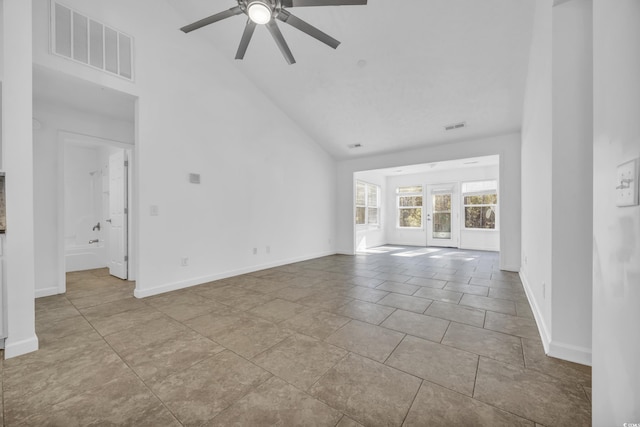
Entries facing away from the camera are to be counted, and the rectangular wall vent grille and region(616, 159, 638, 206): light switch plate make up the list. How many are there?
0

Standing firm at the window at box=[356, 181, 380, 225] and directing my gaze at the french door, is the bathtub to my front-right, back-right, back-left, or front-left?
back-right

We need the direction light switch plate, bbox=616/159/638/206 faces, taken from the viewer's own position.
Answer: facing the viewer and to the left of the viewer

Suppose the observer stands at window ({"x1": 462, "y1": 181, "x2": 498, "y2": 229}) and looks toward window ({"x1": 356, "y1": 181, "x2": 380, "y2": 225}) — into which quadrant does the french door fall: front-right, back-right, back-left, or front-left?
front-right

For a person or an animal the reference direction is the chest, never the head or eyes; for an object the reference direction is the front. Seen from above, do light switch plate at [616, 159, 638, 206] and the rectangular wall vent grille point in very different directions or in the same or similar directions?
very different directions

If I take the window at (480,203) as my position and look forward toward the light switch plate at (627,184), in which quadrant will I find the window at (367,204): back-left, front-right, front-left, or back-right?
front-right

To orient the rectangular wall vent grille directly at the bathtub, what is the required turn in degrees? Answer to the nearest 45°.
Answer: approximately 135° to its left

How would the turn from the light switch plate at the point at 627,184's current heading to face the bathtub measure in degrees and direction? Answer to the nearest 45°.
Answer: approximately 45° to its right

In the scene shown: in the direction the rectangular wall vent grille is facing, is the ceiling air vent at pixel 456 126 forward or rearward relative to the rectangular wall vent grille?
forward

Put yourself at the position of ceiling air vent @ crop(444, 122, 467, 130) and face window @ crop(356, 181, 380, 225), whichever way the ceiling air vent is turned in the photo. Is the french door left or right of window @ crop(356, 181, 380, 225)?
right

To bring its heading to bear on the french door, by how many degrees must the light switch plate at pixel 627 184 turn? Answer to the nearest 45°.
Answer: approximately 90° to its right

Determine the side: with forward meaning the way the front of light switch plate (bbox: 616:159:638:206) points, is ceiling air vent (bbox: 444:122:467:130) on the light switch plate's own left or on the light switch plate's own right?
on the light switch plate's own right

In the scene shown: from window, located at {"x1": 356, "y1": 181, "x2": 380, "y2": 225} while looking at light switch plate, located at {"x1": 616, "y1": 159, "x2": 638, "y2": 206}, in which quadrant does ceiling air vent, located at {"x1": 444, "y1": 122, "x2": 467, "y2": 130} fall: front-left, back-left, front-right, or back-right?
front-left
